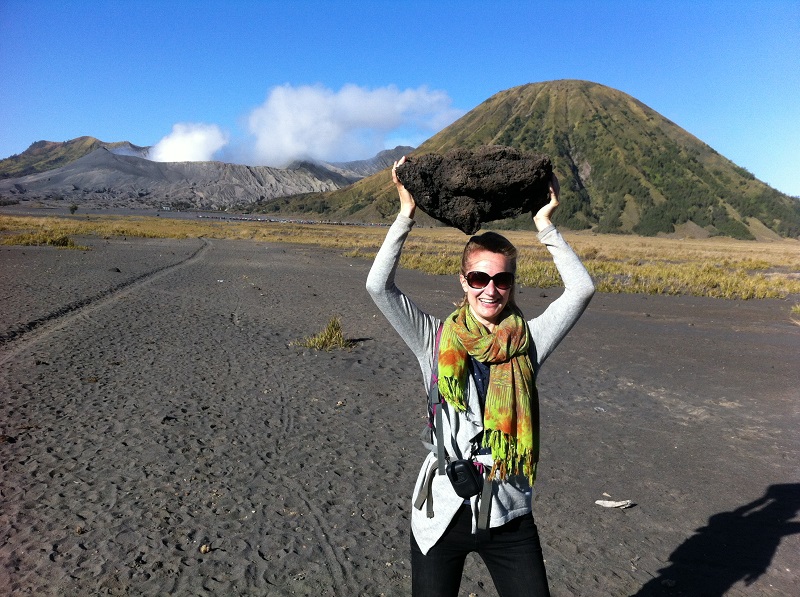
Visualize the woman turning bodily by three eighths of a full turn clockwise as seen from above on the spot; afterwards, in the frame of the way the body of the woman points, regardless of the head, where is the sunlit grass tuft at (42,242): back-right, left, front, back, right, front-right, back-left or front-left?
front

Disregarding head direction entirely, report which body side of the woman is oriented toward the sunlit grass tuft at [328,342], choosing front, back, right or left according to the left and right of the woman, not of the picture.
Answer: back

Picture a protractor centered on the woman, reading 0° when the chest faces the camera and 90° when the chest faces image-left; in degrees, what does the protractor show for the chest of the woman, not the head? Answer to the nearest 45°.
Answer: approximately 0°

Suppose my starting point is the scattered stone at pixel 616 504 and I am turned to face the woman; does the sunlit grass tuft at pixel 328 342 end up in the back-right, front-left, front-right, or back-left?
back-right

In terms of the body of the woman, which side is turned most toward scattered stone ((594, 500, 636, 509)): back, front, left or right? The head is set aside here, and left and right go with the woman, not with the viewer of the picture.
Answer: back
